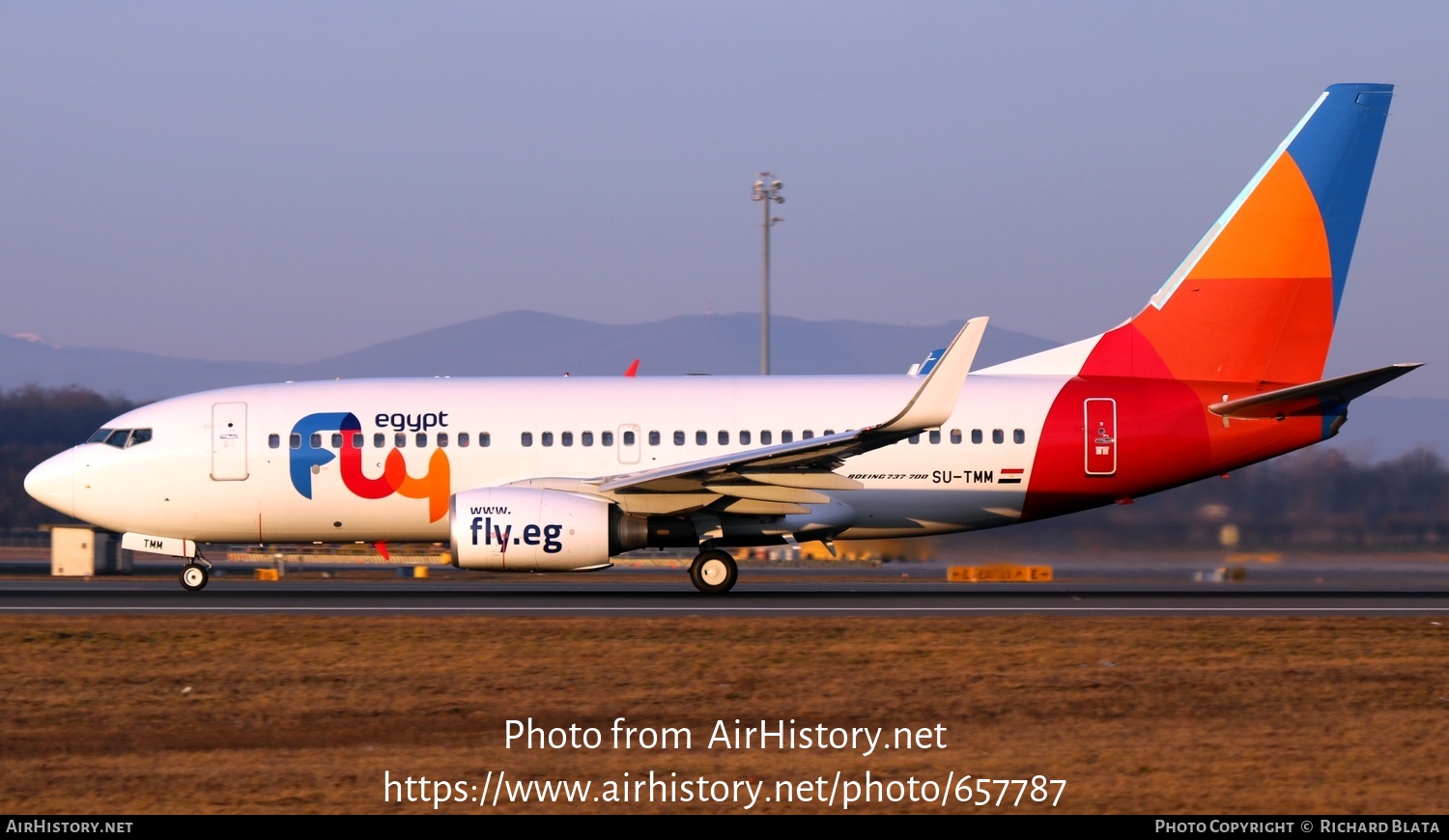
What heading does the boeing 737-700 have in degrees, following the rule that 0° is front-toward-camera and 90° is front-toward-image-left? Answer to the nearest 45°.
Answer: approximately 90°
